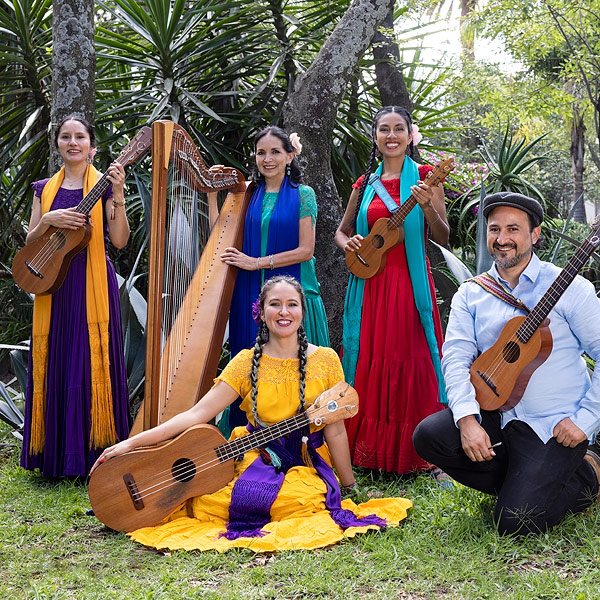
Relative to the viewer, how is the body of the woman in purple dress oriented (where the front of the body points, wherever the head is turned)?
toward the camera

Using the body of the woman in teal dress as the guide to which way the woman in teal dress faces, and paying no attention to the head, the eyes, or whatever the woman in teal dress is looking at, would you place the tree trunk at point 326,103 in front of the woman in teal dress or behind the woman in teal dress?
behind

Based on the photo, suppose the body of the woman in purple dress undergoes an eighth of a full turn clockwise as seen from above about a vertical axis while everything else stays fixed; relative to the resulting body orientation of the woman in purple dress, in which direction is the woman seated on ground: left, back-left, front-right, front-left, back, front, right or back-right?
left

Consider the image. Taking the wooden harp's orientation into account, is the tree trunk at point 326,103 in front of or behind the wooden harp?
behind

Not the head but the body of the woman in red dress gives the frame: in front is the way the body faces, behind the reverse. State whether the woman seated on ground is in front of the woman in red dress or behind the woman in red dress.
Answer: in front

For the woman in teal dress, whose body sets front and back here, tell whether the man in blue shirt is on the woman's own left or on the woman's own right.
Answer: on the woman's own left

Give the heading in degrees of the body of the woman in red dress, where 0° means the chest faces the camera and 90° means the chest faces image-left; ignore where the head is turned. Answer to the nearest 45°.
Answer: approximately 0°
